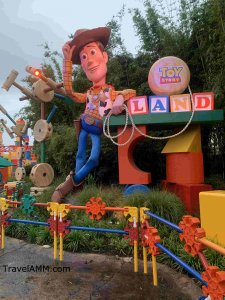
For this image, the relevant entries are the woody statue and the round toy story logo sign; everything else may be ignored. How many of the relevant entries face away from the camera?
0

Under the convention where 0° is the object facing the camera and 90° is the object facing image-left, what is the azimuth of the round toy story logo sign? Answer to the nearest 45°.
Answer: approximately 0°

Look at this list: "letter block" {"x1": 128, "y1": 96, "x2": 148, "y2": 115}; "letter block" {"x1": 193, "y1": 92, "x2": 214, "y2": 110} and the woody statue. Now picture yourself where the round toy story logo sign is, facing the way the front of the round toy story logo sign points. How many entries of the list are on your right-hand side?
2

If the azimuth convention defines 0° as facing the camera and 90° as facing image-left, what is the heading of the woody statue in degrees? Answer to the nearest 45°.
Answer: approximately 45°

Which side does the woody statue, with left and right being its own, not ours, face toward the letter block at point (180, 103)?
left

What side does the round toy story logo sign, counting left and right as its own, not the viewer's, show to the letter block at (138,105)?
right

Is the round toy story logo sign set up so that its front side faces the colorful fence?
yes

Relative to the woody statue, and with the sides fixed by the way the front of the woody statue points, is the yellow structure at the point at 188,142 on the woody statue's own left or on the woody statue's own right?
on the woody statue's own left
